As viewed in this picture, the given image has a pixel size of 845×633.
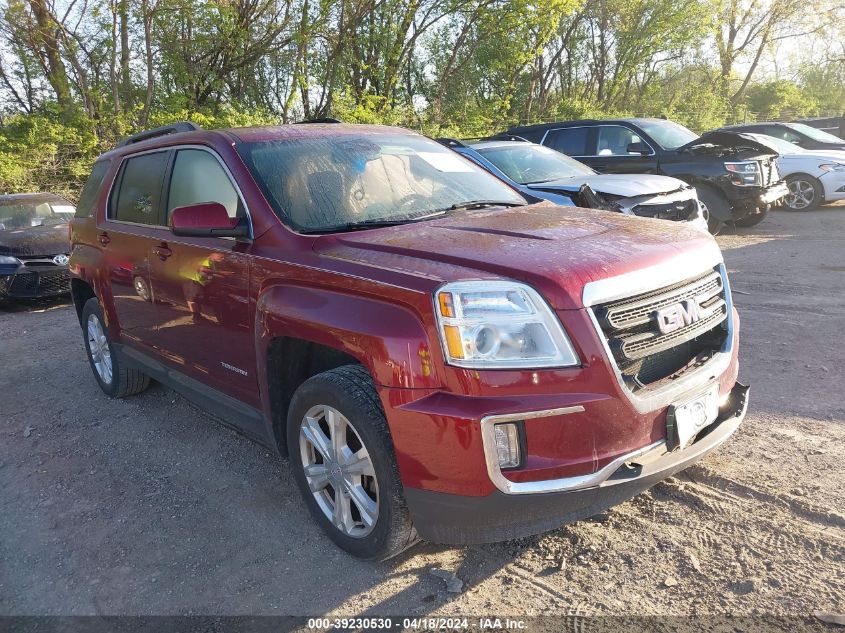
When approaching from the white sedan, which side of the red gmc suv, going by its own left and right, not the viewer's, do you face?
left

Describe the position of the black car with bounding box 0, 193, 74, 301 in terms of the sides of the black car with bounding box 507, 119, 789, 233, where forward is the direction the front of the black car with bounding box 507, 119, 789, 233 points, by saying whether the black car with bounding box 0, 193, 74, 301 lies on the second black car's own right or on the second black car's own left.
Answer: on the second black car's own right

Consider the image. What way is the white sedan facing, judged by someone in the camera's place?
facing the viewer and to the right of the viewer

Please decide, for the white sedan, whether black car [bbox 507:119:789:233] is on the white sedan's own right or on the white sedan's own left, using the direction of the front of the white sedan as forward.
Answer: on the white sedan's own right

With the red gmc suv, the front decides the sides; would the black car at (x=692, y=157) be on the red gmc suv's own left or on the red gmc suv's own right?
on the red gmc suv's own left

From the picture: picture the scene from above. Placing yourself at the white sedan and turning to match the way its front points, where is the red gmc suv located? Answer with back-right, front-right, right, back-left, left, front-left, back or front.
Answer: front-right

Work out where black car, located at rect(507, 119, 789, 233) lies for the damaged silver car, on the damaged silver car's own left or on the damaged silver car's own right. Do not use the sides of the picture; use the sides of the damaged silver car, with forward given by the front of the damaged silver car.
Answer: on the damaged silver car's own left

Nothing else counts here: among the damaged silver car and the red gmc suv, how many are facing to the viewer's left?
0

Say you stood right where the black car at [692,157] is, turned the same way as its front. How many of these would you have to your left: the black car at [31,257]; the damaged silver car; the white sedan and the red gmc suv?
1

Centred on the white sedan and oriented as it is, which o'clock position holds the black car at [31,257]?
The black car is roughly at 3 o'clock from the white sedan.
